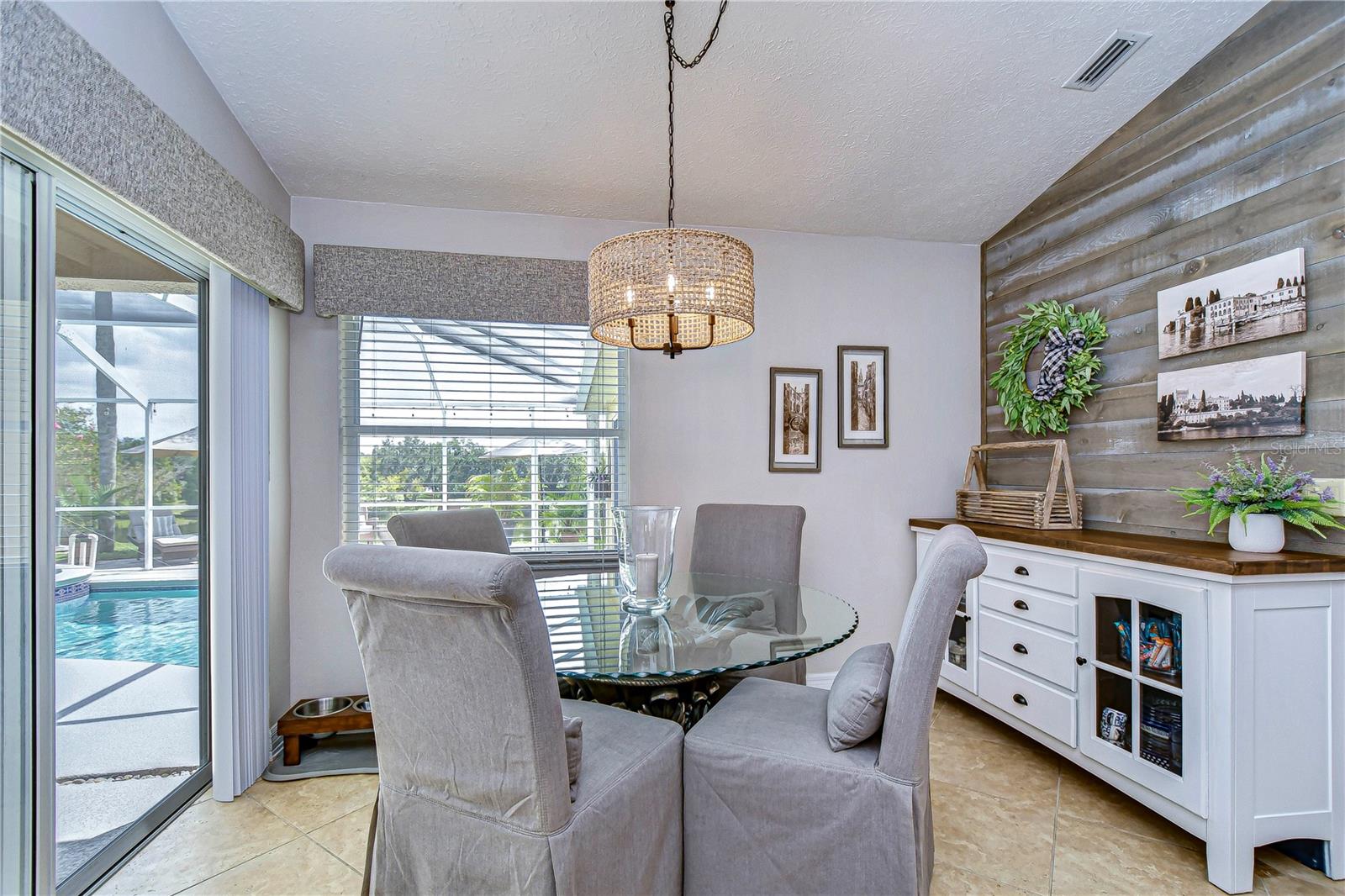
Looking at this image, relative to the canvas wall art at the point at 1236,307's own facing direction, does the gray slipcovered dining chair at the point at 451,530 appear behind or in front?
in front

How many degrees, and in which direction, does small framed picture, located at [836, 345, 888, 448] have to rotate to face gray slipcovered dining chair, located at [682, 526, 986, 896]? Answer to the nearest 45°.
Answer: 0° — it already faces it

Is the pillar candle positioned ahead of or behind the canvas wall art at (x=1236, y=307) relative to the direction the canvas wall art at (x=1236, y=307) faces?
ahead

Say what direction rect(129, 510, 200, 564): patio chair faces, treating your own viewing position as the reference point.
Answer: facing the viewer and to the right of the viewer

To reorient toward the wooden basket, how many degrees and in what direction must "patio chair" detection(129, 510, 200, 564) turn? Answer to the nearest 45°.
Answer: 0° — it already faces it

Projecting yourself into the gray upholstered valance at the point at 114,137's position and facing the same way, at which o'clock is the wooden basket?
The wooden basket is roughly at 11 o'clock from the gray upholstered valance.

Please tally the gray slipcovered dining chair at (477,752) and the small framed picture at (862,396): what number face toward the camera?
1

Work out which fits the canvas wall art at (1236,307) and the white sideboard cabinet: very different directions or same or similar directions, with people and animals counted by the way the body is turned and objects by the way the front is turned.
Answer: same or similar directions

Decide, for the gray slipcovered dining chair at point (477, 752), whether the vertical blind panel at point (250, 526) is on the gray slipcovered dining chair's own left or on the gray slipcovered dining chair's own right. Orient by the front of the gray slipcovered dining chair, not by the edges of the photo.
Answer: on the gray slipcovered dining chair's own left

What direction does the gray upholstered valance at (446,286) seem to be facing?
toward the camera

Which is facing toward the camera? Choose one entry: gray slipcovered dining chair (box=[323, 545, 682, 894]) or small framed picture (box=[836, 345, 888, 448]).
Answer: the small framed picture

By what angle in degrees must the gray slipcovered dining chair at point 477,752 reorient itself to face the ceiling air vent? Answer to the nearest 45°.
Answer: approximately 45° to its right

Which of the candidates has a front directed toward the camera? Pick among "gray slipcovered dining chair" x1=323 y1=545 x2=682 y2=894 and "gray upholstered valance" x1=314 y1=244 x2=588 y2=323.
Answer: the gray upholstered valance

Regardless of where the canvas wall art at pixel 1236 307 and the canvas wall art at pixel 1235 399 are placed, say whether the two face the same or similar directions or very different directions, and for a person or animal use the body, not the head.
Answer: same or similar directions

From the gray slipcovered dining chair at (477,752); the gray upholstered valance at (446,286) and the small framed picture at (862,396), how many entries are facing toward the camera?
2
